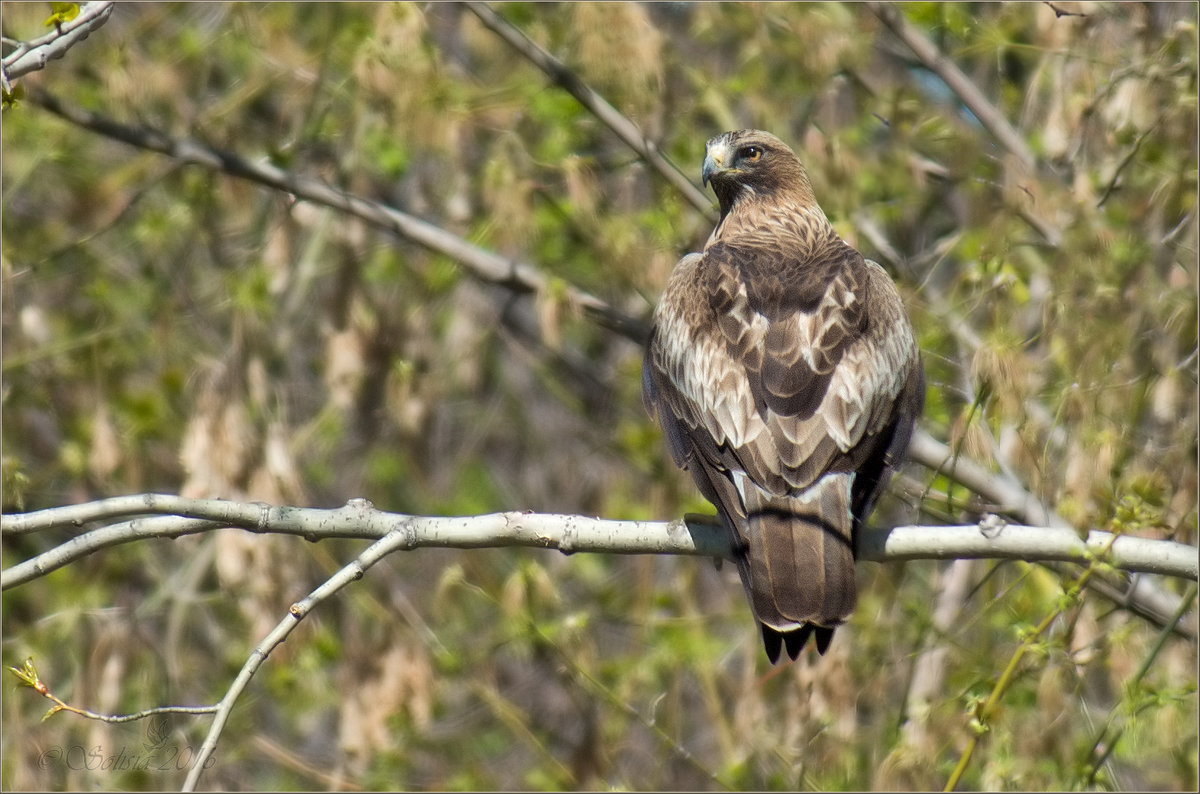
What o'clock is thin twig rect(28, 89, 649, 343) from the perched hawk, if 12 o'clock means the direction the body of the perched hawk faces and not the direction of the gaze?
The thin twig is roughly at 10 o'clock from the perched hawk.

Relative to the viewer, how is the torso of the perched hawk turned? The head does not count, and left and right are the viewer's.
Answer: facing away from the viewer

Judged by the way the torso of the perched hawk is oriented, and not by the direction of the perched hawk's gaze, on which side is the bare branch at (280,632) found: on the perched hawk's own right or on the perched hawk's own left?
on the perched hawk's own left

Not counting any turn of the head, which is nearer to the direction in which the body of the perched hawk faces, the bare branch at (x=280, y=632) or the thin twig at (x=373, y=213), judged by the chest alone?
the thin twig

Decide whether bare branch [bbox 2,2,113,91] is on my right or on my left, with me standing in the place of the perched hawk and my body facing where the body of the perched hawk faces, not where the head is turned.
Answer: on my left
